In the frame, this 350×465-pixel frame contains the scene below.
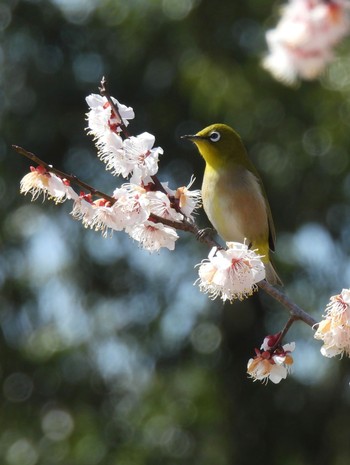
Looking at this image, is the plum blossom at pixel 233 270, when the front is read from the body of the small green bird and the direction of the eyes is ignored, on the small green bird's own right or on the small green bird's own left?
on the small green bird's own left

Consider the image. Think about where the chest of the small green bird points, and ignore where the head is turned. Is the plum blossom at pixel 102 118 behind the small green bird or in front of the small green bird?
in front

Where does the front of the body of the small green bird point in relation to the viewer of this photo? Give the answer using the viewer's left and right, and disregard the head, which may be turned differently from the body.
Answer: facing the viewer and to the left of the viewer

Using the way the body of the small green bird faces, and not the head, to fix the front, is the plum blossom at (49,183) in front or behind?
in front

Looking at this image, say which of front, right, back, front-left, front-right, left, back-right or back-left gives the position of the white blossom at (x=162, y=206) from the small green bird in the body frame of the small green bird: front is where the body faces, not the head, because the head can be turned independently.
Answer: front-right
